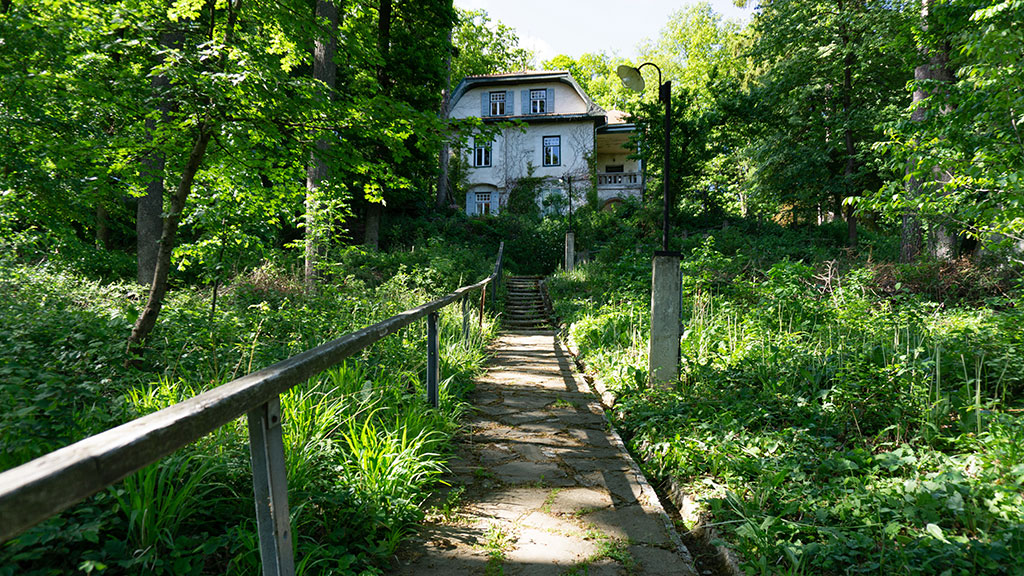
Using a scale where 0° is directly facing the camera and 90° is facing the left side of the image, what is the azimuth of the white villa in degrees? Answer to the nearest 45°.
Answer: approximately 0°

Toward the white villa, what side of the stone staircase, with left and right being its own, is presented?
back

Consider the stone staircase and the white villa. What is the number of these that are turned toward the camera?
2

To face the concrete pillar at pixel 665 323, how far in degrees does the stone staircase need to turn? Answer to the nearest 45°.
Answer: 0° — it already faces it

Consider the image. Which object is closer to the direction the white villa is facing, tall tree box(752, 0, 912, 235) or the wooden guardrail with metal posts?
the wooden guardrail with metal posts

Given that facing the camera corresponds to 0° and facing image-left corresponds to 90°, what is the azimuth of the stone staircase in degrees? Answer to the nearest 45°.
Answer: approximately 0°

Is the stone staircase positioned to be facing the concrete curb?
yes
